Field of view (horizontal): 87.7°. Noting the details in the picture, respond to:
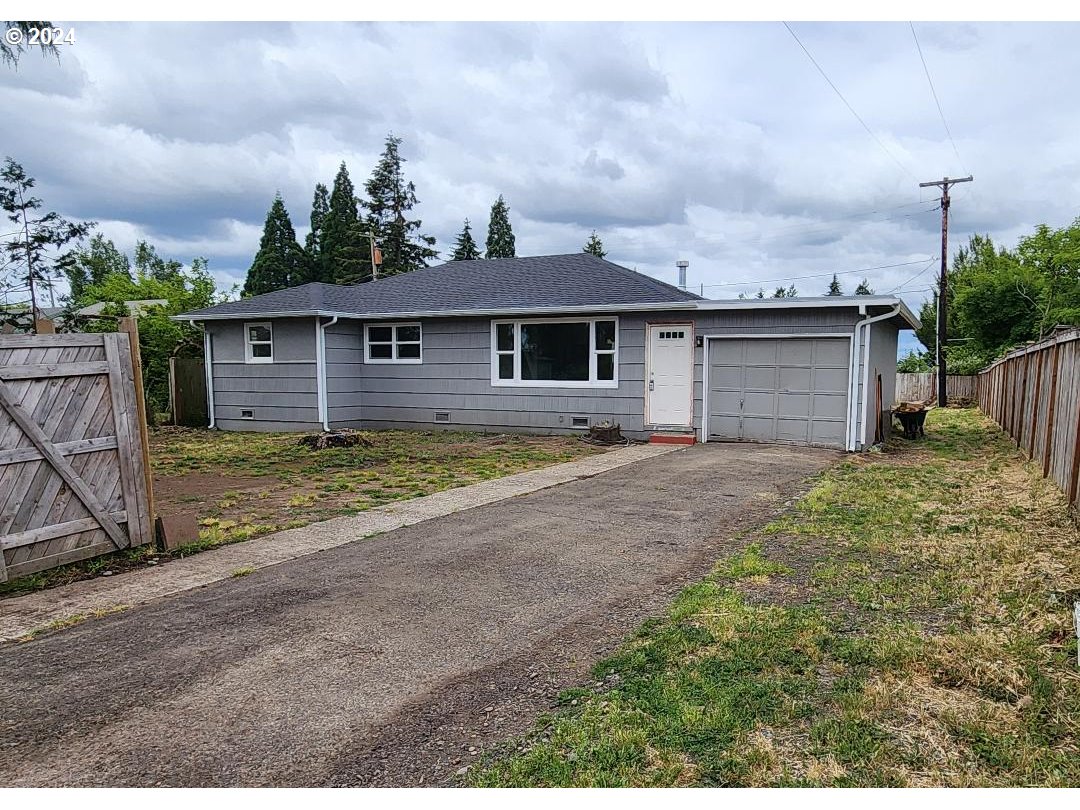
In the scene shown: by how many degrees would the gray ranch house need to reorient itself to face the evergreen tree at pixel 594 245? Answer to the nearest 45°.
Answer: approximately 180°

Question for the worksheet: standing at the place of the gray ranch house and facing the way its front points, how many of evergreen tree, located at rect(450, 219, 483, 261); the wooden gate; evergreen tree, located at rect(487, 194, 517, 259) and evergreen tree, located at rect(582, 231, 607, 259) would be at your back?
3

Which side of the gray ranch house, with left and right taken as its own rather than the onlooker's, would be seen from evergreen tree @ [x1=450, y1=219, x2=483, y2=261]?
back

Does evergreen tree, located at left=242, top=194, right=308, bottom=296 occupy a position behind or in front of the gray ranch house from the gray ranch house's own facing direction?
behind

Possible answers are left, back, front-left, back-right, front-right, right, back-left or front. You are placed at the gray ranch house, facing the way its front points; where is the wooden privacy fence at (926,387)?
back-left

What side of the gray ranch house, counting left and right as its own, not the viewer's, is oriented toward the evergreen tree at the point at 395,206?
back

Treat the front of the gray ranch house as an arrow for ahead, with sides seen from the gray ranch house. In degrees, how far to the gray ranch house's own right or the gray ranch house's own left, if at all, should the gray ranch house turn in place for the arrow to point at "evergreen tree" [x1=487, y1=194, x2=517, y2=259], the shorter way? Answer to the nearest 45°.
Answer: approximately 180°

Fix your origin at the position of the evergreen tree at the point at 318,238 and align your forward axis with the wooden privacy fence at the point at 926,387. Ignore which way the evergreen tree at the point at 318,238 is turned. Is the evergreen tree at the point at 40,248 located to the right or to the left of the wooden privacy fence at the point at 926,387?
right

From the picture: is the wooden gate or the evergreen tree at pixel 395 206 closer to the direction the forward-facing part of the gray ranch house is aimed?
the wooden gate

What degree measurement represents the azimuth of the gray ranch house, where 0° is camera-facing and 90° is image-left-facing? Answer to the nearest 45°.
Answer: approximately 0°

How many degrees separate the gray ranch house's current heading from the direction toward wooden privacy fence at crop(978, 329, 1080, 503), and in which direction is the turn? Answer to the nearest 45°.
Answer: approximately 45° to its left
